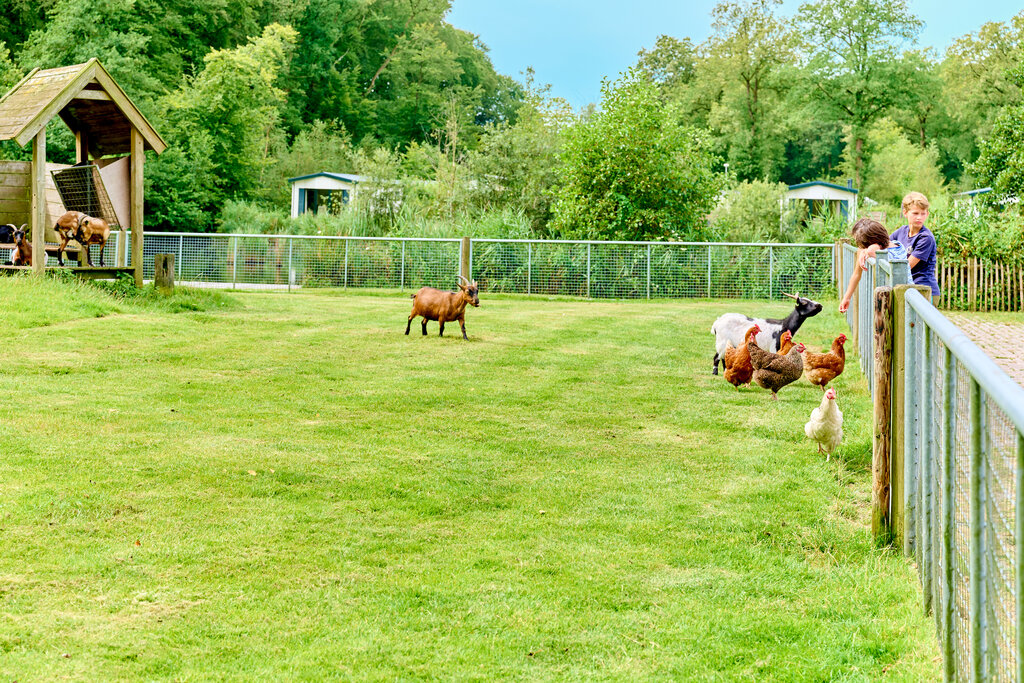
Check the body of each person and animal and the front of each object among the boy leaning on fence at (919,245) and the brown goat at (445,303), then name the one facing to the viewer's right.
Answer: the brown goat

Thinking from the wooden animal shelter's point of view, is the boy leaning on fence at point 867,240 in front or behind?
in front

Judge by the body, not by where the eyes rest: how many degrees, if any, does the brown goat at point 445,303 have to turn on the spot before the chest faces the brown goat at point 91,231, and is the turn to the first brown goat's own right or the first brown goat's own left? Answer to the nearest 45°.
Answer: approximately 135° to the first brown goat's own left

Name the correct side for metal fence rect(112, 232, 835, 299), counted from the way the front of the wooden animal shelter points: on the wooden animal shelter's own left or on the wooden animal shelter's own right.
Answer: on the wooden animal shelter's own left

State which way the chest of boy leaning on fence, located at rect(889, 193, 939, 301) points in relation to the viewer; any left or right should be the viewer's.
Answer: facing the viewer and to the left of the viewer

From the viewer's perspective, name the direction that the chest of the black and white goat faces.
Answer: to the viewer's right

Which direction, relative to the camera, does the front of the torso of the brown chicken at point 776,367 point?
to the viewer's right

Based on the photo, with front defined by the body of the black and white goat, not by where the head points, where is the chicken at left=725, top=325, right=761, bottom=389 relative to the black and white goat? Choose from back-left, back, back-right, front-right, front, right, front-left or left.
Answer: right

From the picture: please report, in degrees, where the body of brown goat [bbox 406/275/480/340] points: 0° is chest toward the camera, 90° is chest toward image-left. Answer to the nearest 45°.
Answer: approximately 270°

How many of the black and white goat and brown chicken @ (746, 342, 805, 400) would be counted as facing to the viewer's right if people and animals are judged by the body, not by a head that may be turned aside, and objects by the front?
2

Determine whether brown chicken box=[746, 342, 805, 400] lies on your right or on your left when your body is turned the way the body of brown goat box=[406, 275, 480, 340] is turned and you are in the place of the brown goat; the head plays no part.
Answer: on your right

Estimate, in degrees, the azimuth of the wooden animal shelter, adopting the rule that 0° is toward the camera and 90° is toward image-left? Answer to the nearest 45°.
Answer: approximately 315°
